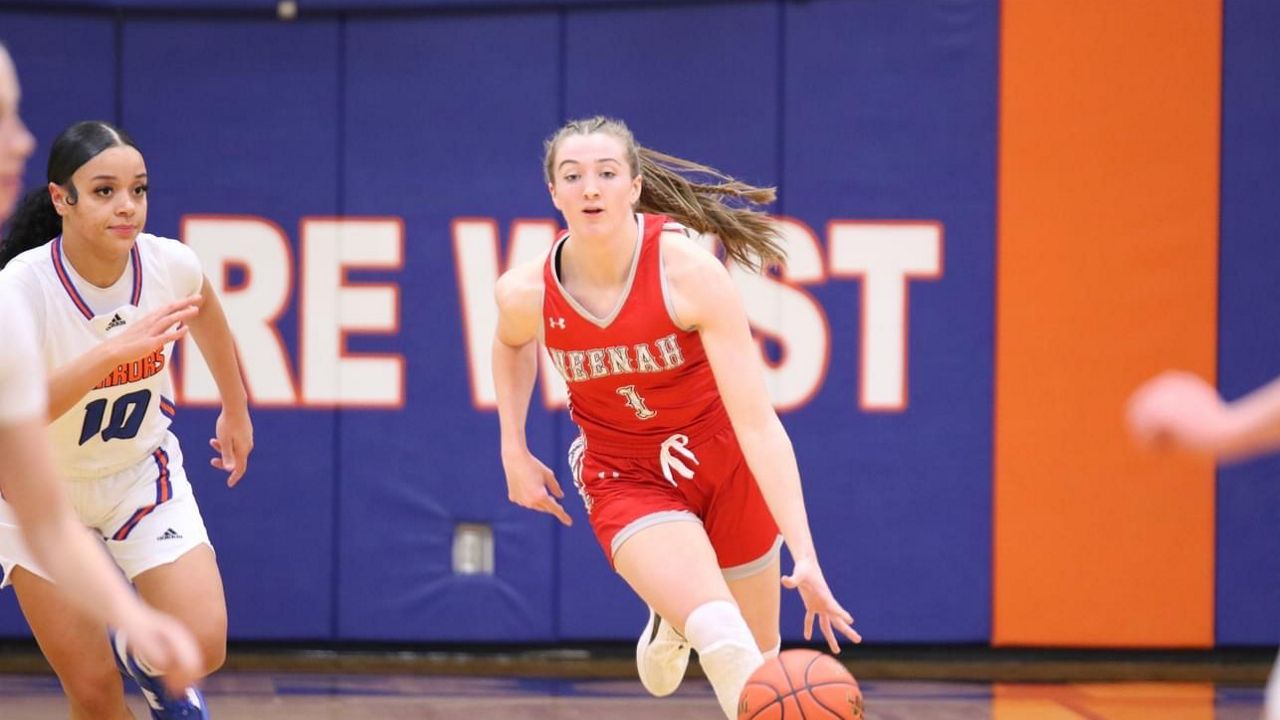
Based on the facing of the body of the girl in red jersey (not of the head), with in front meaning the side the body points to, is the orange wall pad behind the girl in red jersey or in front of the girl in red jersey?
behind

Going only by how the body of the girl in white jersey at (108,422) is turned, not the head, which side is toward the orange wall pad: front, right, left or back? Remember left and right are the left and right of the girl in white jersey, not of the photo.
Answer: left

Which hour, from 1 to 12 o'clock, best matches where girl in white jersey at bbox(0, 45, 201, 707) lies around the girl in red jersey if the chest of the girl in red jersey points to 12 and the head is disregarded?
The girl in white jersey is roughly at 1 o'clock from the girl in red jersey.

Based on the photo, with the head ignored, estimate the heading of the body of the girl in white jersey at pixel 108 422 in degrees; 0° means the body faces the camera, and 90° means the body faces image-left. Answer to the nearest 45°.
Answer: approximately 315°

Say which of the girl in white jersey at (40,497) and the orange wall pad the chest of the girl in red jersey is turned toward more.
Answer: the girl in white jersey

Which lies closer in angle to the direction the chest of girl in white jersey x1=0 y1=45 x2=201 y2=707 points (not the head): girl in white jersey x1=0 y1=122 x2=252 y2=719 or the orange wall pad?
the orange wall pad

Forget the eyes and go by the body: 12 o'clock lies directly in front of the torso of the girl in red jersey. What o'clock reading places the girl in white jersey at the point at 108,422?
The girl in white jersey is roughly at 3 o'clock from the girl in red jersey.

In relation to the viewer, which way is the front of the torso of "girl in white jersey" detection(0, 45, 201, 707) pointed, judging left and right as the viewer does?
facing to the right of the viewer

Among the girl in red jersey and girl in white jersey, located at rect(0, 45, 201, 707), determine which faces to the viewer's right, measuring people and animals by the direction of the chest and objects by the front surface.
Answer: the girl in white jersey

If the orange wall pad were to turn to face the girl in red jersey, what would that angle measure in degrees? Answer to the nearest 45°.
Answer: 0° — it already faces them

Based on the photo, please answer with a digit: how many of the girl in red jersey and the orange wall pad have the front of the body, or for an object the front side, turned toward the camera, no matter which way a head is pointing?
2
